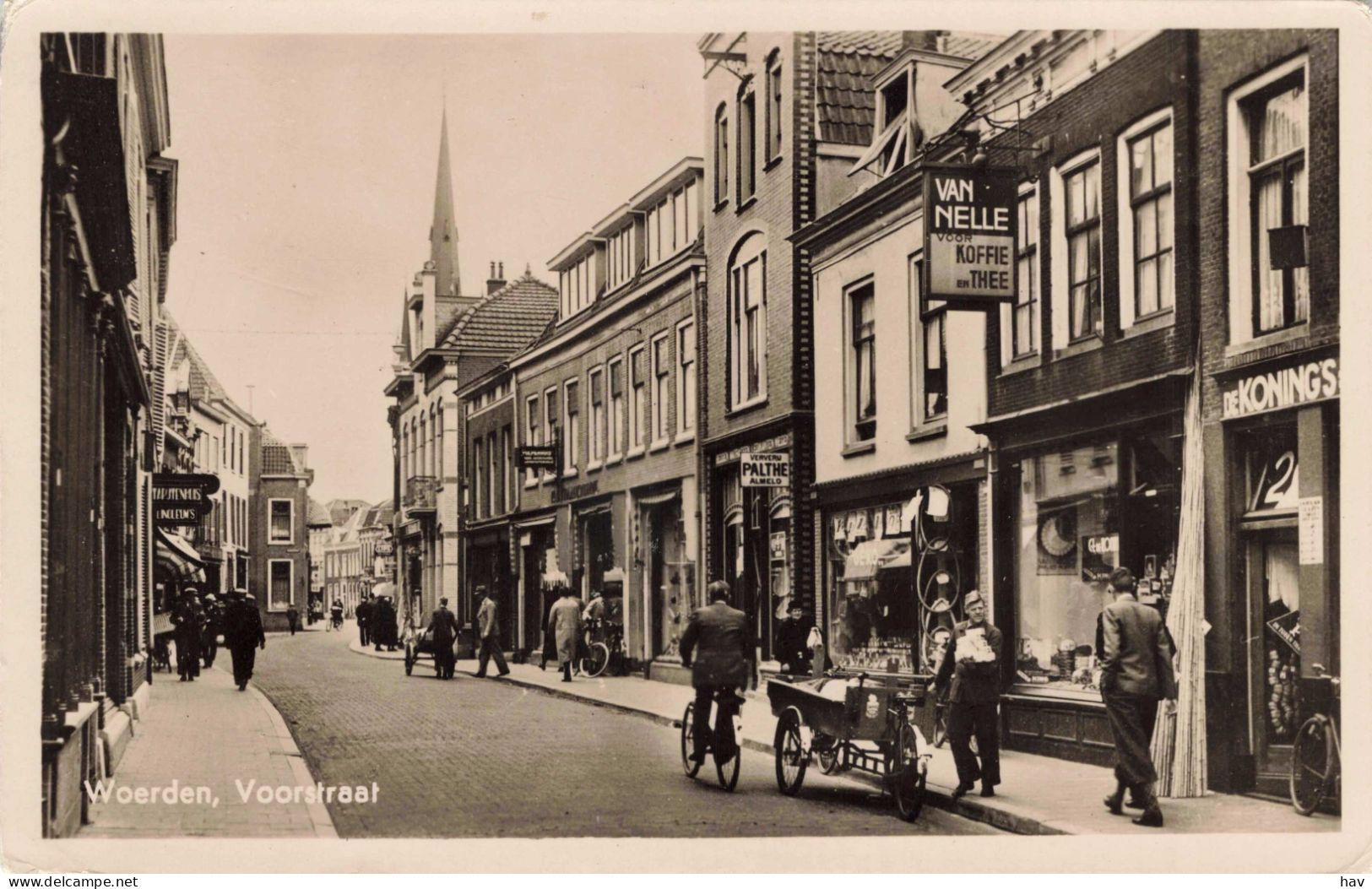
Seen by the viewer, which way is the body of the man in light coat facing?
away from the camera

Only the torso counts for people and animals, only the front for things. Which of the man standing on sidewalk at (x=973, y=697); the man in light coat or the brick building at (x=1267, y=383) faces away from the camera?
the man in light coat

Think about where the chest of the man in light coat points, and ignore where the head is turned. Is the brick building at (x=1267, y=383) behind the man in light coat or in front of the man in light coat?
behind

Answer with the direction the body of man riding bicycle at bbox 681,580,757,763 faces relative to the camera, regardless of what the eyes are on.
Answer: away from the camera

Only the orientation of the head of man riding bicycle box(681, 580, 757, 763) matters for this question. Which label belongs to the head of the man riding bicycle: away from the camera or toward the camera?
away from the camera
